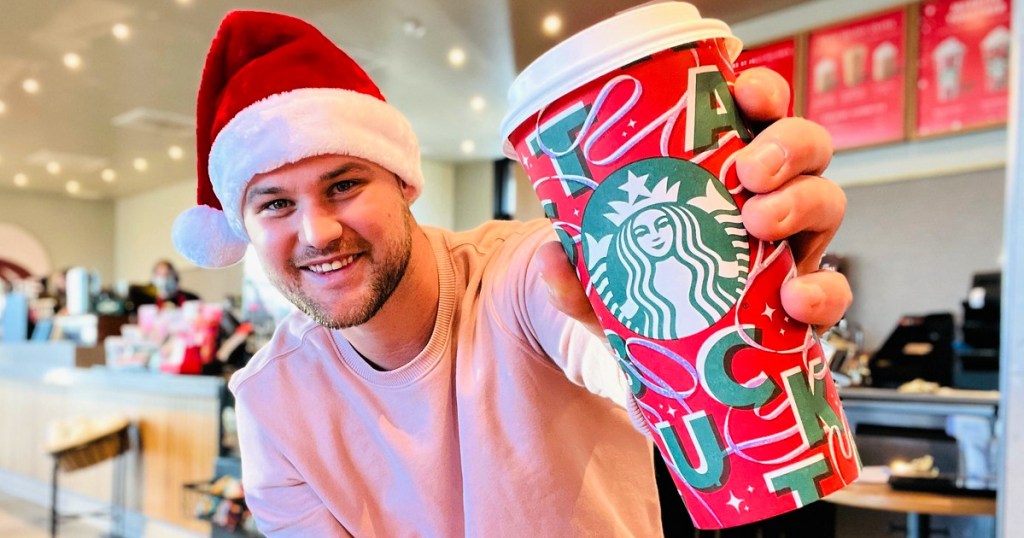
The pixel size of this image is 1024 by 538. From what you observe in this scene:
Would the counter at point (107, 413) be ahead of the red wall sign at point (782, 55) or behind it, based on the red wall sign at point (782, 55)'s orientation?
ahead

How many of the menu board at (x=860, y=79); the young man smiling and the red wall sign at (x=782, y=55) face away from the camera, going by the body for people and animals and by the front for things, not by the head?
0

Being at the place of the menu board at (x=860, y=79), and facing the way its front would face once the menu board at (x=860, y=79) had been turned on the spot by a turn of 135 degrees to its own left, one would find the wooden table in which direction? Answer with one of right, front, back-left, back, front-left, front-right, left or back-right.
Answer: right

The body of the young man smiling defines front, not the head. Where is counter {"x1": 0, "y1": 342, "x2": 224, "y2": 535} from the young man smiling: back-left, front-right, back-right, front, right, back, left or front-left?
back-right

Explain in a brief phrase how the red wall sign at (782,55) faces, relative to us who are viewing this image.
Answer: facing the viewer and to the left of the viewer

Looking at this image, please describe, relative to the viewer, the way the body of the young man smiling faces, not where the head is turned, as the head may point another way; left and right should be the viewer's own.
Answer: facing the viewer

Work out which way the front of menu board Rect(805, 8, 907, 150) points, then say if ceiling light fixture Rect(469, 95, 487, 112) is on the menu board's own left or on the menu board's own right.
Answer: on the menu board's own right

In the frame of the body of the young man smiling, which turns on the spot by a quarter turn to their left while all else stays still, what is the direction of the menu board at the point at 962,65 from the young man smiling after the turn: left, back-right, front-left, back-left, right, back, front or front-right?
front-left
